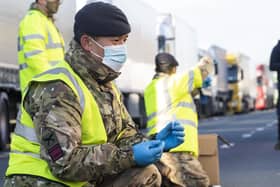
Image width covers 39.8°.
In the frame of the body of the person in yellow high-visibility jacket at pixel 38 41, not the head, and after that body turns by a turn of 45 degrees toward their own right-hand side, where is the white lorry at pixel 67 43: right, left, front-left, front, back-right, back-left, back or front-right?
back-left

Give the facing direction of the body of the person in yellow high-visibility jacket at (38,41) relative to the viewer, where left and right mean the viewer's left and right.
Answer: facing to the right of the viewer

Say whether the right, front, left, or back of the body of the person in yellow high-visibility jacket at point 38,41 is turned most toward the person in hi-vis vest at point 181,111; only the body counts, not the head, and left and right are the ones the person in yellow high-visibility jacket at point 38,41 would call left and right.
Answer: front
